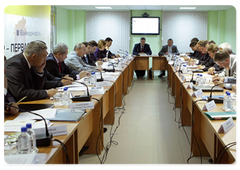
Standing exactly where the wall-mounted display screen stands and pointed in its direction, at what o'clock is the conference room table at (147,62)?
The conference room table is roughly at 12 o'clock from the wall-mounted display screen.

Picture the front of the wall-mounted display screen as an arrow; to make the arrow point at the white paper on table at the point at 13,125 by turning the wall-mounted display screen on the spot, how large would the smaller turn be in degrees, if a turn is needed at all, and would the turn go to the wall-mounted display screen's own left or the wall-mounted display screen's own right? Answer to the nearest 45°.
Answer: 0° — it already faces it

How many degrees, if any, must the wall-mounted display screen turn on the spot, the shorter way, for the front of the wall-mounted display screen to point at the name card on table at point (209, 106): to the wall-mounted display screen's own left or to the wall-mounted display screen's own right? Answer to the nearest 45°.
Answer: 0° — it already faces it

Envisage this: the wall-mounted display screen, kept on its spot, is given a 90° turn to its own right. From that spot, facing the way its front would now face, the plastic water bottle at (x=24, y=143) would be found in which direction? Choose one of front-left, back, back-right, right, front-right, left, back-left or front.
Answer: left

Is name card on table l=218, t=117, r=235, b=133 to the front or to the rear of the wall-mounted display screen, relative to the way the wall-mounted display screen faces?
to the front

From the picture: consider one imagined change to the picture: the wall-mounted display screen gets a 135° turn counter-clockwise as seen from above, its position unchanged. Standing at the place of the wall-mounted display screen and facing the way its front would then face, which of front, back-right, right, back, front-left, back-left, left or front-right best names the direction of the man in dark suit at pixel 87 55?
back-right

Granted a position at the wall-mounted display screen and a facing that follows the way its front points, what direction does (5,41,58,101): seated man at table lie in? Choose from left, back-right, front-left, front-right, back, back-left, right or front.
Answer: front

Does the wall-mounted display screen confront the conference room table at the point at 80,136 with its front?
yes

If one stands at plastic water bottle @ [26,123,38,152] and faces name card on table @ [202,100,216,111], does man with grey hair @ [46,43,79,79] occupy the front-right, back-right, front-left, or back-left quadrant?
front-left

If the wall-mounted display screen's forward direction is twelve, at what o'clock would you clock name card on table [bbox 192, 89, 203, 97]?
The name card on table is roughly at 12 o'clock from the wall-mounted display screen.

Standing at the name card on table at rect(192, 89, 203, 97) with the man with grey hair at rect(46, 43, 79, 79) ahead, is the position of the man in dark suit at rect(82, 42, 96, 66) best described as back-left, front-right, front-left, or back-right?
front-right

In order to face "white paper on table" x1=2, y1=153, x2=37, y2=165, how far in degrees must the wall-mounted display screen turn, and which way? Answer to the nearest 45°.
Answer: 0° — it already faces it

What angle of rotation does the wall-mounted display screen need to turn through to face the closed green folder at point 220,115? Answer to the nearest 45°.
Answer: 0° — it already faces it

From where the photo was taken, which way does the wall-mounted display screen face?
toward the camera
